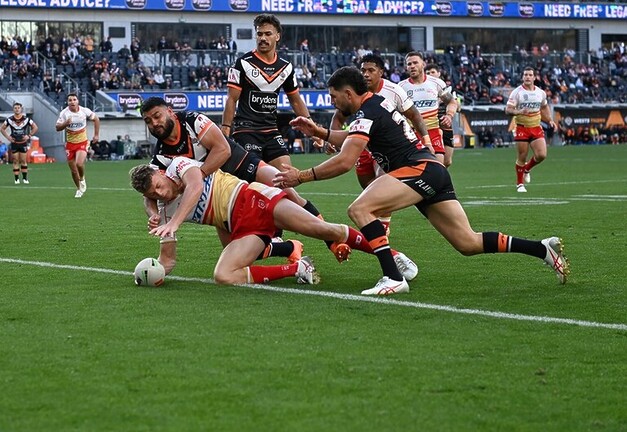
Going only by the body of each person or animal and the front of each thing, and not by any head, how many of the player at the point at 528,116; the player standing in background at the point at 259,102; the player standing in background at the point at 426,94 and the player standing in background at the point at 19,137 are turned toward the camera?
4

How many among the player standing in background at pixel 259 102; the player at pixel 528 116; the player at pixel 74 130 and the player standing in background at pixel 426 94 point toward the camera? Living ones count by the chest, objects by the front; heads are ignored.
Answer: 4

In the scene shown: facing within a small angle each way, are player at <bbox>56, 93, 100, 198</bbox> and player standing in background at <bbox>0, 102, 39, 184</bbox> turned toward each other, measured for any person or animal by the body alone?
no

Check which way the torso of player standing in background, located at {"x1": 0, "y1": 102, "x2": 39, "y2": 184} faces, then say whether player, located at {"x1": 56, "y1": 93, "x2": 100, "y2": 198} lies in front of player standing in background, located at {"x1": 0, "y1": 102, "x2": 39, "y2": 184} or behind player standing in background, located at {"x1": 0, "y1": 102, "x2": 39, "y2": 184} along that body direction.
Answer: in front

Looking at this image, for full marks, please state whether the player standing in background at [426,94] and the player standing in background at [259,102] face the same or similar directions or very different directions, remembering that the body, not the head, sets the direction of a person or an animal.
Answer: same or similar directions

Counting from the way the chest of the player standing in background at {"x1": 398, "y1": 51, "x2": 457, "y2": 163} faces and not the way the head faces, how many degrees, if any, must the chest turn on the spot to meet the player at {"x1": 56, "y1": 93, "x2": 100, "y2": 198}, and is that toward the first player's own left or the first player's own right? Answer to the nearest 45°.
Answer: approximately 135° to the first player's own right

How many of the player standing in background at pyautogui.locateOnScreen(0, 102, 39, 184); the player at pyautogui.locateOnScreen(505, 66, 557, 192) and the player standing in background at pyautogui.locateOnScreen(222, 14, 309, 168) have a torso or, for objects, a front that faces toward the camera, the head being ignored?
3

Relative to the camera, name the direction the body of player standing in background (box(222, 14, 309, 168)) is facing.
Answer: toward the camera

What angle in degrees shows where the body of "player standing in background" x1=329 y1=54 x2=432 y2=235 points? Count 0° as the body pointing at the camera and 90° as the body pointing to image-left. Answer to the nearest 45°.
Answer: approximately 45°

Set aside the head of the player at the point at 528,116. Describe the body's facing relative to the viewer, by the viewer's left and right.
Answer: facing the viewer

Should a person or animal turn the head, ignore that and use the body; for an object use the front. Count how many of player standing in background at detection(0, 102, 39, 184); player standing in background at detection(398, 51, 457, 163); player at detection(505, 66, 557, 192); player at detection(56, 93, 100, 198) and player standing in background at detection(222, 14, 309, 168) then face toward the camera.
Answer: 5

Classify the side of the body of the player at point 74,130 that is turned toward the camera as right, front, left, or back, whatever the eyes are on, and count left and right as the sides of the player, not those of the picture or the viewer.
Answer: front
